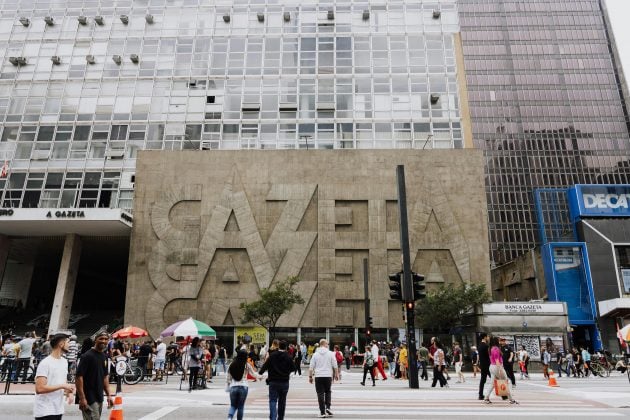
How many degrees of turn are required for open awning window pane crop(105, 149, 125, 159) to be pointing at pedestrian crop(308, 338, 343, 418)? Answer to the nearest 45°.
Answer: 0° — it already faces them

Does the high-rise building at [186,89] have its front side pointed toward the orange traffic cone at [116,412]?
yes

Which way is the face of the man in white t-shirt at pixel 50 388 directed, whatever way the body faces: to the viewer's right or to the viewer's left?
to the viewer's right

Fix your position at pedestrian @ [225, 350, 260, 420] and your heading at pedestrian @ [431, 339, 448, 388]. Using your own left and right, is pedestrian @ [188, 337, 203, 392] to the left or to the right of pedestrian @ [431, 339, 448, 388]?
left

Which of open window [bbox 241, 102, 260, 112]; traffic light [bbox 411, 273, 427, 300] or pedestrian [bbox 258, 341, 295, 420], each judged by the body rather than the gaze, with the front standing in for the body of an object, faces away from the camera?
the pedestrian

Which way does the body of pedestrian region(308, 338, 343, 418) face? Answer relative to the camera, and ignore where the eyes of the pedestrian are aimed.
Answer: away from the camera

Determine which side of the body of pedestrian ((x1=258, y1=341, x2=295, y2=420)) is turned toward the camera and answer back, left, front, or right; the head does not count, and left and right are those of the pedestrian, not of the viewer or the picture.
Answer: back

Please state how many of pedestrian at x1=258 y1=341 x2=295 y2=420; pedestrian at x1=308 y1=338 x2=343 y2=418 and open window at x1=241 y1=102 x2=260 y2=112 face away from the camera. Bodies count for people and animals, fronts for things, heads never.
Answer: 2

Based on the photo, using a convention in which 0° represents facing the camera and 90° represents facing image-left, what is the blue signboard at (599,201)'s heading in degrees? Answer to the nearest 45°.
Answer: approximately 0°

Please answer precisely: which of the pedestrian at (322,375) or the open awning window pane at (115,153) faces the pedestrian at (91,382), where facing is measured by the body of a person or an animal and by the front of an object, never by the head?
the open awning window pane

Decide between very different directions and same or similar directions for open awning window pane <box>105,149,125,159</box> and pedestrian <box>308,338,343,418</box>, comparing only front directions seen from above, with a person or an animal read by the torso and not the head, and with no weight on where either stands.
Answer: very different directions
